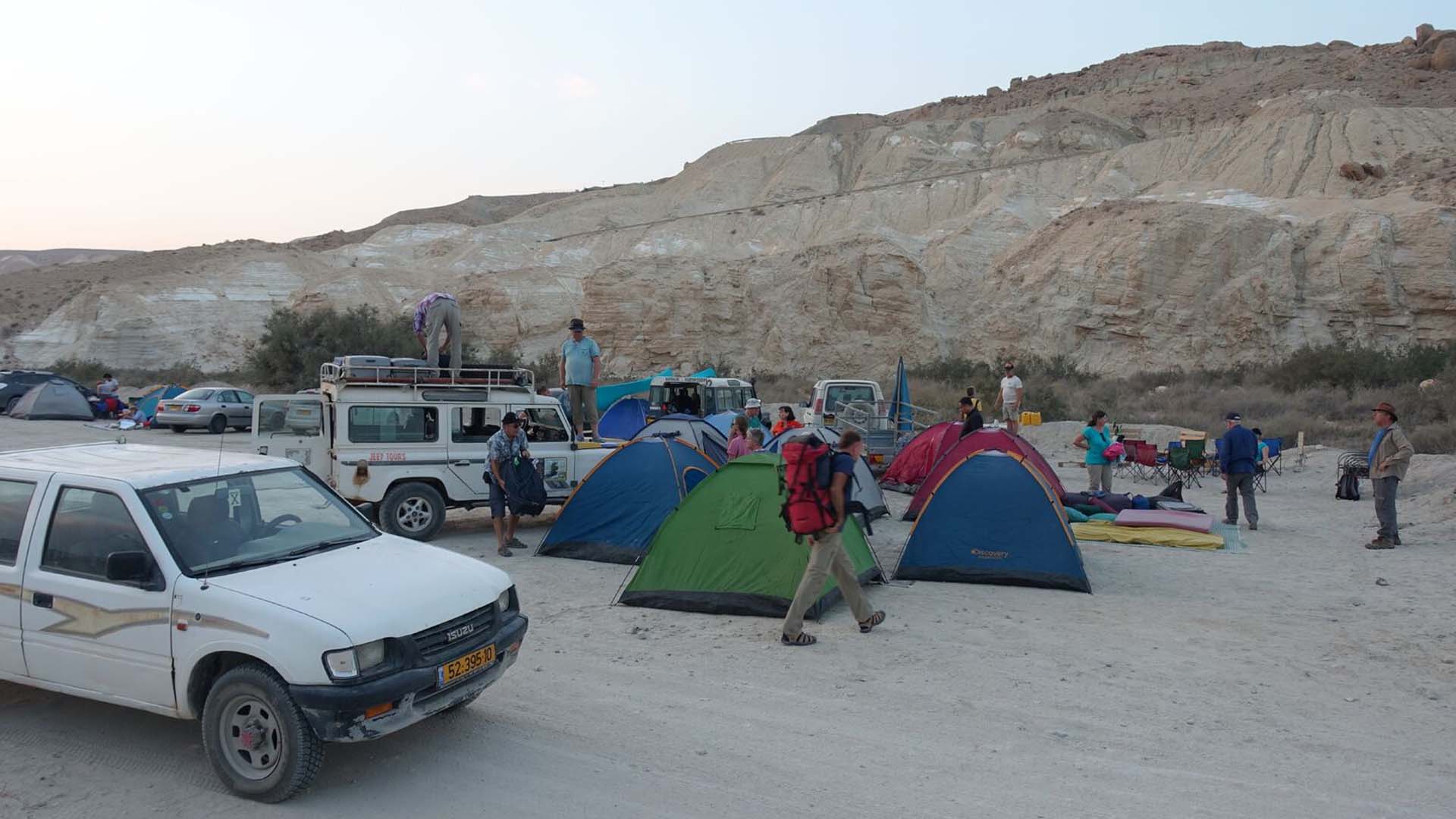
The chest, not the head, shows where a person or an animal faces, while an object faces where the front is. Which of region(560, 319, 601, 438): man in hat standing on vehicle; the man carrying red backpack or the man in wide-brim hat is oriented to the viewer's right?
the man carrying red backpack

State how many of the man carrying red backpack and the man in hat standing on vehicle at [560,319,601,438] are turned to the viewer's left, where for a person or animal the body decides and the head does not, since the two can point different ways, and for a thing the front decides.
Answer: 0

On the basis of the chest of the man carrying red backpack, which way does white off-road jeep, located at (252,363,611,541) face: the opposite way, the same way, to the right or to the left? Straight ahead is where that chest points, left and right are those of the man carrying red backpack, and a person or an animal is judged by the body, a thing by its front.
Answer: the same way

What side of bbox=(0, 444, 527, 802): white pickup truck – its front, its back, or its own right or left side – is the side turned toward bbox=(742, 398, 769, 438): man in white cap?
left

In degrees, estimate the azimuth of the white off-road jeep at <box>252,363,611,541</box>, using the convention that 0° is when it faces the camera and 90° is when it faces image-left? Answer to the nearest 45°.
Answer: approximately 270°

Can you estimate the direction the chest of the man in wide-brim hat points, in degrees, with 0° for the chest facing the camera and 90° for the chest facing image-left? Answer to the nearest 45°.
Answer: approximately 90°

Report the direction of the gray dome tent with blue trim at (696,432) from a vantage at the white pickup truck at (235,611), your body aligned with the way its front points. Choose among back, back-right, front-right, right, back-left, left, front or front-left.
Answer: left

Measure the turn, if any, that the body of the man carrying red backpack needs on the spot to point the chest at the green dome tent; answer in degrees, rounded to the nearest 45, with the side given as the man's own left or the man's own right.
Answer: approximately 135° to the man's own left

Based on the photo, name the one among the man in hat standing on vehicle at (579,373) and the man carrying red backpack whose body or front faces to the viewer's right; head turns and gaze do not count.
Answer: the man carrying red backpack

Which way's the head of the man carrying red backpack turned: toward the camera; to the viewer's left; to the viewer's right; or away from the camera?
to the viewer's right

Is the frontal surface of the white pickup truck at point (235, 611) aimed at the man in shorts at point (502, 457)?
no

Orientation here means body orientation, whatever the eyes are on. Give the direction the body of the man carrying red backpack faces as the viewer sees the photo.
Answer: to the viewer's right

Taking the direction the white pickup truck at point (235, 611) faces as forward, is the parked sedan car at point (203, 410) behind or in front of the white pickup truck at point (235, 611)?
behind

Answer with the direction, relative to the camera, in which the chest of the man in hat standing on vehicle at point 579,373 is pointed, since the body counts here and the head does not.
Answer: toward the camera

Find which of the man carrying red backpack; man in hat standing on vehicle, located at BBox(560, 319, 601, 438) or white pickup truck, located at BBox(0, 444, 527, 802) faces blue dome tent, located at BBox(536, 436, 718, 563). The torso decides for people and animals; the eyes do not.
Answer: the man in hat standing on vehicle
